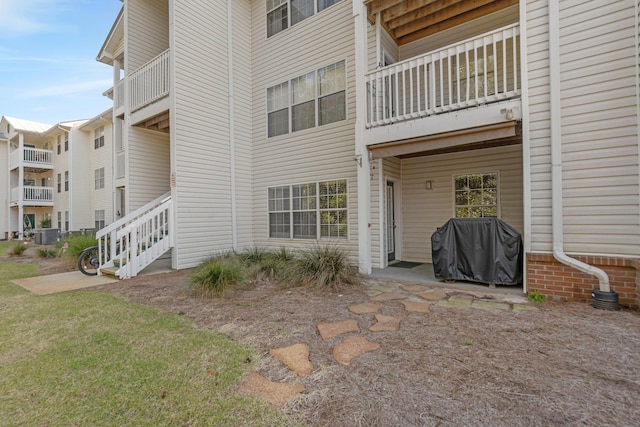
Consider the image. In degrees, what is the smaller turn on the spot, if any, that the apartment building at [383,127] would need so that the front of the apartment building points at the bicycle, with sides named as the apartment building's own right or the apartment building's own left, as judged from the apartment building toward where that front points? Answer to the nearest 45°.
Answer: approximately 45° to the apartment building's own right

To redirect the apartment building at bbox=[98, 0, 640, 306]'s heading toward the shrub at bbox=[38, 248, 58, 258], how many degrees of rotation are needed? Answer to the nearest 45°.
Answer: approximately 45° to its right

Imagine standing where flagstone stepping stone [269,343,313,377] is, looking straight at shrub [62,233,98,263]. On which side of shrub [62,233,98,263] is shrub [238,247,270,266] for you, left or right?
right

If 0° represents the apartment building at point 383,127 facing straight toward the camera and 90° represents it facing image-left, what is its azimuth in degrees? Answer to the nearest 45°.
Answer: approximately 45°
